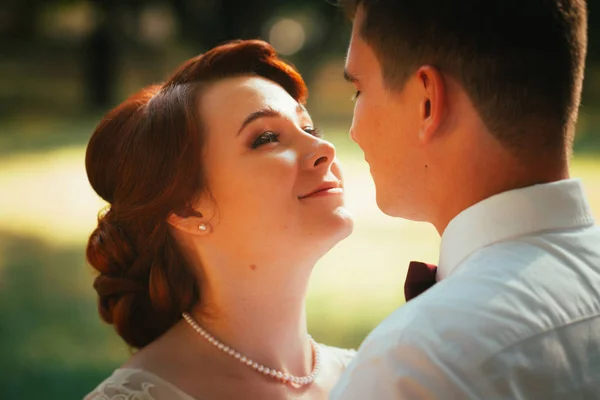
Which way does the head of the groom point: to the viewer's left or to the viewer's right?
to the viewer's left

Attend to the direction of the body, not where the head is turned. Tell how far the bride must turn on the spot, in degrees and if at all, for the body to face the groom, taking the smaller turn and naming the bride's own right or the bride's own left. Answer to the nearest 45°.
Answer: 0° — they already face them

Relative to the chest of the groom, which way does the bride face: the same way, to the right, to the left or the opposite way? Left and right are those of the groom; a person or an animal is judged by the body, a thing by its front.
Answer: the opposite way

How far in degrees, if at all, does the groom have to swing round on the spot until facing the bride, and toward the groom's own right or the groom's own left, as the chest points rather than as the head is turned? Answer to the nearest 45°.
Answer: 0° — they already face them

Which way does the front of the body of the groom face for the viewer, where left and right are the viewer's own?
facing away from the viewer and to the left of the viewer

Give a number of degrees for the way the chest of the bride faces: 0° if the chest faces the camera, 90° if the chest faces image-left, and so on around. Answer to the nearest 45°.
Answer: approximately 315°
